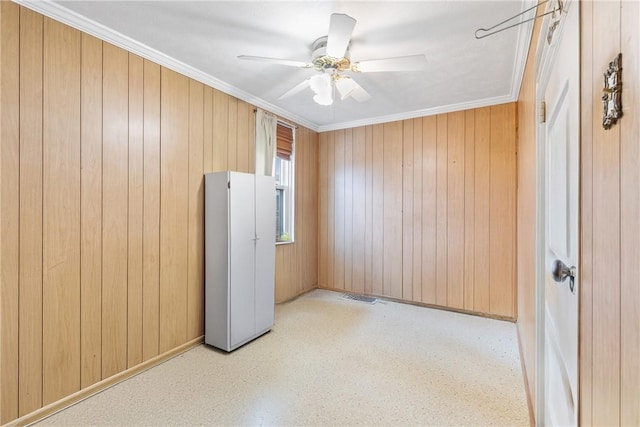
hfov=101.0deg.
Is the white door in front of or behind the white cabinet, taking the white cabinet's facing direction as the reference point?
in front

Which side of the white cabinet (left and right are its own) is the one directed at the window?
left

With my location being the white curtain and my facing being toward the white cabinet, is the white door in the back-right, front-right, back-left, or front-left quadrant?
front-left

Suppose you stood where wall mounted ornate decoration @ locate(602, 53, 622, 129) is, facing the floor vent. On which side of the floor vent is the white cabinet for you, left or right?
left

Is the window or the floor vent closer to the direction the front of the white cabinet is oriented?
the floor vent

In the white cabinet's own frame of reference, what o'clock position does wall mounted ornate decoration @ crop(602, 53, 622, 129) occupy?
The wall mounted ornate decoration is roughly at 1 o'clock from the white cabinet.

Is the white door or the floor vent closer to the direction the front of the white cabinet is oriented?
the white door

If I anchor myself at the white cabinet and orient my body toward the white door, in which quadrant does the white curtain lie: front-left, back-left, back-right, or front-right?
back-left

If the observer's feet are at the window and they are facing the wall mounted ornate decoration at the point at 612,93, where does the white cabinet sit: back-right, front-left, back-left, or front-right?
front-right

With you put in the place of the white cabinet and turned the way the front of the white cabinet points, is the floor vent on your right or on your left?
on your left

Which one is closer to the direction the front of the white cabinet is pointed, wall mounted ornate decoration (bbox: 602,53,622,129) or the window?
the wall mounted ornate decoration

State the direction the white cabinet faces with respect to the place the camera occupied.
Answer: facing the viewer and to the right of the viewer
